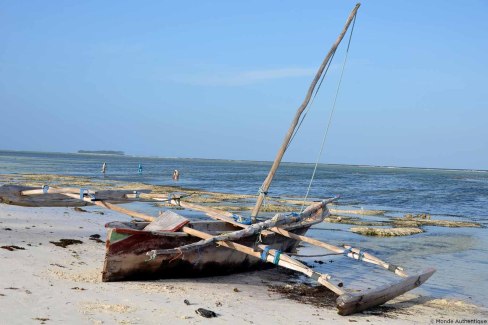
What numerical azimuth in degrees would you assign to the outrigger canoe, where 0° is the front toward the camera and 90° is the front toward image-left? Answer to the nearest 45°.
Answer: approximately 225°
